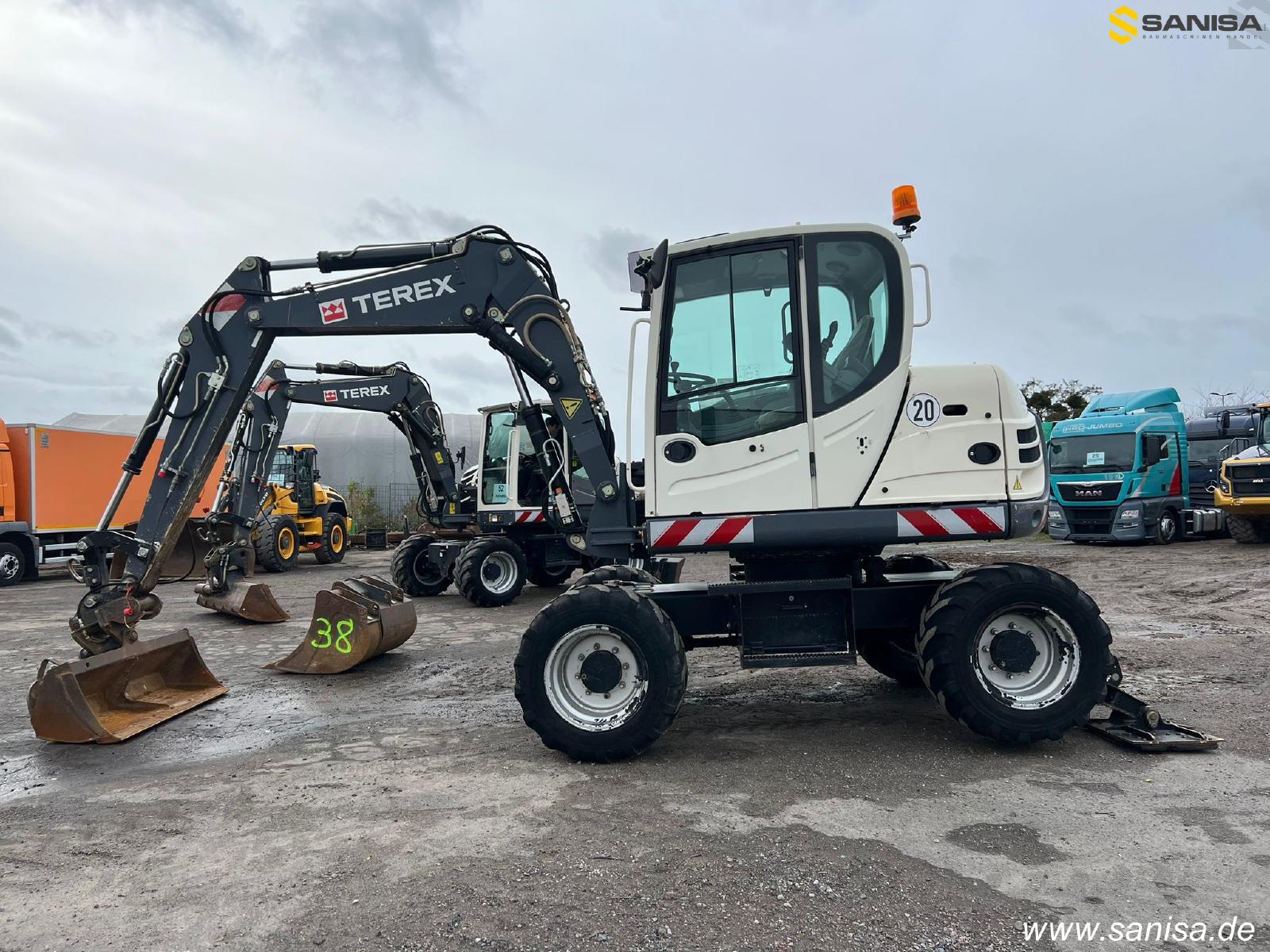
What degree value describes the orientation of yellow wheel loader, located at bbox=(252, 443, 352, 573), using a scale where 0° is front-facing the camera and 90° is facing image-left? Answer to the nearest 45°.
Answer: approximately 45°

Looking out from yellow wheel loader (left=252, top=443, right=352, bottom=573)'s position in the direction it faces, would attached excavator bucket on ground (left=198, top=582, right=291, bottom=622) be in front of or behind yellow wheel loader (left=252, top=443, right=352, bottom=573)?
in front

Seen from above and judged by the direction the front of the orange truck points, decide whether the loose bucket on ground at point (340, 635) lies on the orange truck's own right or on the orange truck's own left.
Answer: on the orange truck's own left

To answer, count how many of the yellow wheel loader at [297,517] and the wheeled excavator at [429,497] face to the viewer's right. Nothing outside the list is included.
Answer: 0

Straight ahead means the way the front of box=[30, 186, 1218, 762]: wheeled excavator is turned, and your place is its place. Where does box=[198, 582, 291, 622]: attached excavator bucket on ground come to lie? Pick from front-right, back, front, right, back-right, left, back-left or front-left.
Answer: front-right

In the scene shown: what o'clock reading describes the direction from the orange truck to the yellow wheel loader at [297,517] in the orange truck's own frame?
The yellow wheel loader is roughly at 7 o'clock from the orange truck.

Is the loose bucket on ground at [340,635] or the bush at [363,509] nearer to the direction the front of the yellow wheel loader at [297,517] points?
the loose bucket on ground

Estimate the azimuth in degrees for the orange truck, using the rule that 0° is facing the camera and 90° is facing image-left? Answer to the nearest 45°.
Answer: approximately 45°

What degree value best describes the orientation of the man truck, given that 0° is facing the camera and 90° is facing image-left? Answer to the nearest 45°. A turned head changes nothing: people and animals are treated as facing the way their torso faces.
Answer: approximately 45°

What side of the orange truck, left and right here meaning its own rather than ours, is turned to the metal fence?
back

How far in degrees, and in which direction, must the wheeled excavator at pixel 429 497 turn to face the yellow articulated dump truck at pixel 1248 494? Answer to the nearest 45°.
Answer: approximately 135° to its left

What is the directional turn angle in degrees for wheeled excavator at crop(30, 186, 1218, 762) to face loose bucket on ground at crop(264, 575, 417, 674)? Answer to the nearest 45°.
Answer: approximately 45° to its right

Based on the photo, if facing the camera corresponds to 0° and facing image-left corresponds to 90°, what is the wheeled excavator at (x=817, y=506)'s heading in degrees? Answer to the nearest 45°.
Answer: approximately 90°
